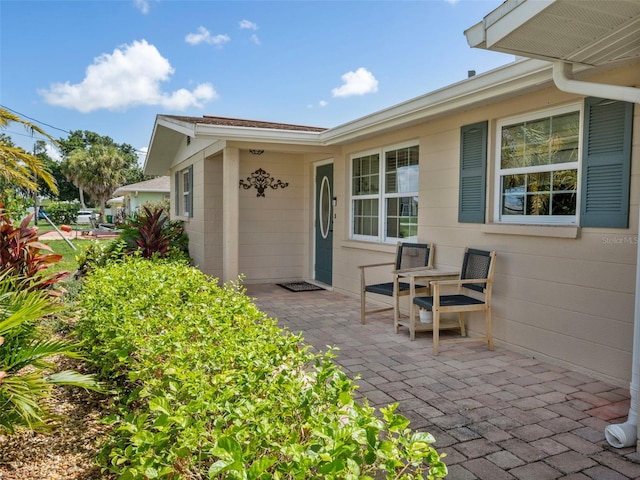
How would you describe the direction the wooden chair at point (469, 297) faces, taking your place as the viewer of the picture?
facing the viewer and to the left of the viewer

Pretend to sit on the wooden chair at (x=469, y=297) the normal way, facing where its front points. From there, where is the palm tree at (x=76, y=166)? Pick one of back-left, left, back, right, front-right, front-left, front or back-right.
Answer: right

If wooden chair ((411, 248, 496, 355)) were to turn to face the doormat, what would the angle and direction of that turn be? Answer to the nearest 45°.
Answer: approximately 90° to its right

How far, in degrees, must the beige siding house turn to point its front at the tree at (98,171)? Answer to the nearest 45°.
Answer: approximately 90° to its right

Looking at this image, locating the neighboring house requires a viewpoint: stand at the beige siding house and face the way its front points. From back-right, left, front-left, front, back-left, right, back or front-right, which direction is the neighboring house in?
right

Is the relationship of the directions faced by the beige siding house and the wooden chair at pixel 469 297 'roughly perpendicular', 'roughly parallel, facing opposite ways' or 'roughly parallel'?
roughly parallel

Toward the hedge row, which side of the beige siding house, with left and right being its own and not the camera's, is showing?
front

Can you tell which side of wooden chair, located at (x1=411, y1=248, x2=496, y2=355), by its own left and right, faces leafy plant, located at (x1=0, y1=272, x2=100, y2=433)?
front

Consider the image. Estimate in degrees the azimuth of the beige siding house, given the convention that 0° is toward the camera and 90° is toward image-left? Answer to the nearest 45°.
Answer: approximately 45°

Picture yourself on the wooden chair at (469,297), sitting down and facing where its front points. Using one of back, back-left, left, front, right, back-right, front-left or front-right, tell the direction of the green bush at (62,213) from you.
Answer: right

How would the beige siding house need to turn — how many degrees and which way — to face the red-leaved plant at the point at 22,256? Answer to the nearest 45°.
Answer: approximately 45° to its right

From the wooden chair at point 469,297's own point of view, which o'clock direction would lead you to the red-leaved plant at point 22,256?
The red-leaved plant is roughly at 1 o'clock from the wooden chair.

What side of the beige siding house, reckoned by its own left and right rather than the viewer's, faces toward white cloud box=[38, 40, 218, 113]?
right

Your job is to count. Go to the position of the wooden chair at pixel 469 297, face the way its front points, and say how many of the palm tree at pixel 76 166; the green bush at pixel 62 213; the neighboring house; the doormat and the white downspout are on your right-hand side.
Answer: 4
